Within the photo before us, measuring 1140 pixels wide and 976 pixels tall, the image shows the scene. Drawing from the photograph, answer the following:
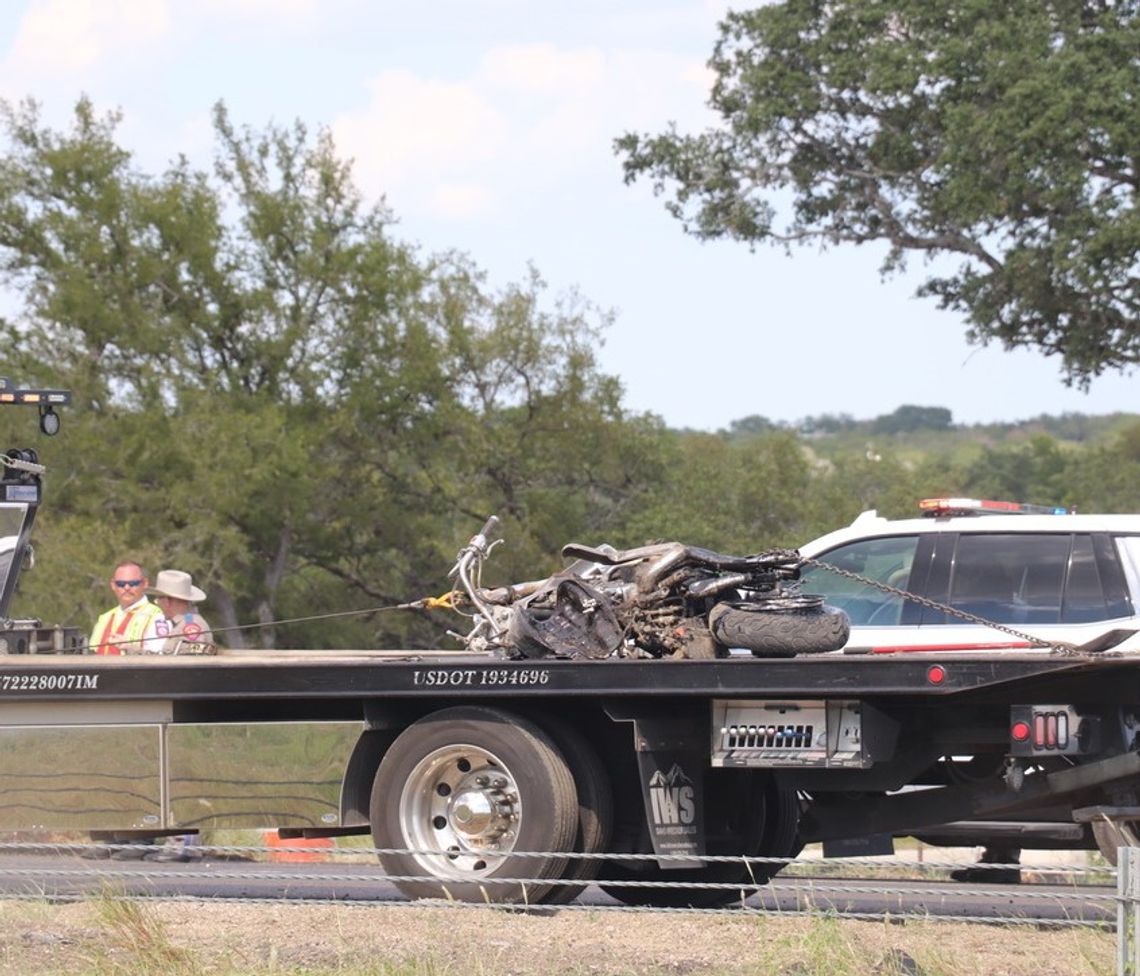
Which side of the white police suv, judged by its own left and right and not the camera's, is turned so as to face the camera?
left

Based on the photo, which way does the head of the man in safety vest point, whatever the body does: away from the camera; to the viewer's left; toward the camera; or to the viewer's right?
toward the camera

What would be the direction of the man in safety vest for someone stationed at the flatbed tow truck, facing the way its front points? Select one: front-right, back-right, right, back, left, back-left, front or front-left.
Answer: front

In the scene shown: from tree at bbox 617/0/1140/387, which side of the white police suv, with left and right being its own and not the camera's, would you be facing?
right

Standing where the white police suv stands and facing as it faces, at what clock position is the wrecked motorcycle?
The wrecked motorcycle is roughly at 10 o'clock from the white police suv.

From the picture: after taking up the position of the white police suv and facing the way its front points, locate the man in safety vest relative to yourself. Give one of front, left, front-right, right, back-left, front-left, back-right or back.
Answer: front

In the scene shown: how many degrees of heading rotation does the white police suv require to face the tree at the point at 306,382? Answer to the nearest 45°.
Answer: approximately 45° to its right

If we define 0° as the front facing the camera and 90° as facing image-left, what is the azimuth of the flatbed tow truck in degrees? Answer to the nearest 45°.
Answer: approximately 135°

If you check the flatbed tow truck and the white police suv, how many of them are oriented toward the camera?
0

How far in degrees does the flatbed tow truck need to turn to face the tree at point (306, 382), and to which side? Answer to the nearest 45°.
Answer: approximately 45° to its right

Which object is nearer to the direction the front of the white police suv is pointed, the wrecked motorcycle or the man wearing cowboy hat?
the man wearing cowboy hat

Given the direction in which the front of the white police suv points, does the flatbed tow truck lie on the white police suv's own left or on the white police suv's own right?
on the white police suv's own left

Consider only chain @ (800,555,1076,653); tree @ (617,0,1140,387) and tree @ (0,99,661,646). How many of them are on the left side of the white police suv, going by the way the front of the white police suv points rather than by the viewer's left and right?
1
